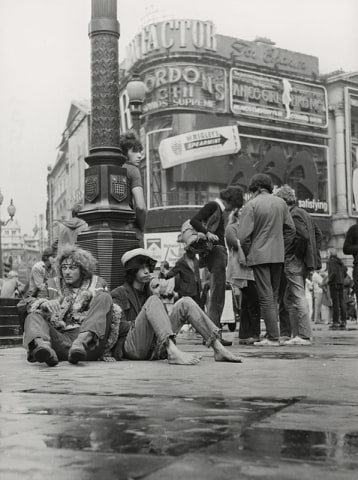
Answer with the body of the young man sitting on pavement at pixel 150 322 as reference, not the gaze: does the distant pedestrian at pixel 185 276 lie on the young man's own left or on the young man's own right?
on the young man's own left

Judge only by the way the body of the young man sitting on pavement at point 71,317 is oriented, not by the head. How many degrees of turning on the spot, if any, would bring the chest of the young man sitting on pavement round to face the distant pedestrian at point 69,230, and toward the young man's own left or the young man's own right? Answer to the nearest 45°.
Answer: approximately 180°

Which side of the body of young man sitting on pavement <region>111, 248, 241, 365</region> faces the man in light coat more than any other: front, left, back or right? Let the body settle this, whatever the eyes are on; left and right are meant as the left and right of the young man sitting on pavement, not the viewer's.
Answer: left

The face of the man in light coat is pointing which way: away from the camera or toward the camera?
away from the camera

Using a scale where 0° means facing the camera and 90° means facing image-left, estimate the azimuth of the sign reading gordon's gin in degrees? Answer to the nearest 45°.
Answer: approximately 0°

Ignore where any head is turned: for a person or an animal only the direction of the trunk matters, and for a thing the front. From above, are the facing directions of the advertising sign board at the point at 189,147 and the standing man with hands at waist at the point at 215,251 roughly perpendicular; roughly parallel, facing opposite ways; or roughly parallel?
roughly perpendicular

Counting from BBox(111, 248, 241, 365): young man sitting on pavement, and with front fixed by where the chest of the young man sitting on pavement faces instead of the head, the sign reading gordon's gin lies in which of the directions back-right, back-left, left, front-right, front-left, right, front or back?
back-left

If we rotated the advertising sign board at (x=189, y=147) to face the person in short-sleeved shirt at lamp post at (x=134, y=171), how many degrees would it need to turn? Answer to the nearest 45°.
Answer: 0° — it already faces them

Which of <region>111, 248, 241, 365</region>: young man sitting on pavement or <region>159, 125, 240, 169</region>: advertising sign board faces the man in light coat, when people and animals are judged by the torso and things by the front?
the advertising sign board
